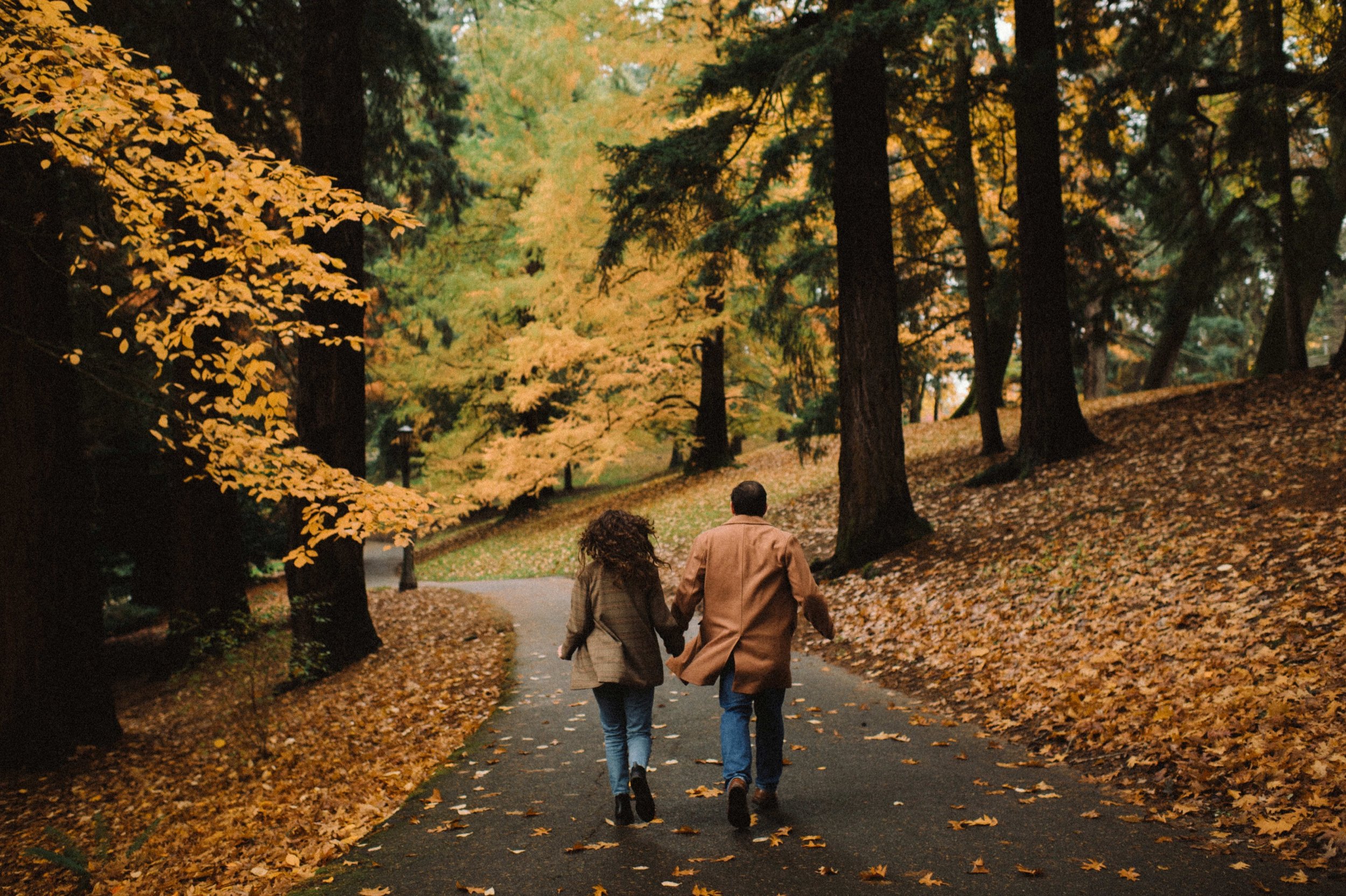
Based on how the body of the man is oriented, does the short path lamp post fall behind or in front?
in front

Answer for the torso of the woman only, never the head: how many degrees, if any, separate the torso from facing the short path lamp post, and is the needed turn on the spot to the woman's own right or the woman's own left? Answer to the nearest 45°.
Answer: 0° — they already face it

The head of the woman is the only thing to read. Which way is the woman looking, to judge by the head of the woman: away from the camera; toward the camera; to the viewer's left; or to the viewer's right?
away from the camera

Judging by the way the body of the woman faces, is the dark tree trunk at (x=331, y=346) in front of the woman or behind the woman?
in front

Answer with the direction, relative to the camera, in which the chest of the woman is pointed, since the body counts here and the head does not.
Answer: away from the camera

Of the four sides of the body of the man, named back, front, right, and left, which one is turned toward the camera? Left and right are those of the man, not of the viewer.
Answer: back

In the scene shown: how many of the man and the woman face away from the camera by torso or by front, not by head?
2

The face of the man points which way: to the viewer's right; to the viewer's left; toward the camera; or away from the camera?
away from the camera
